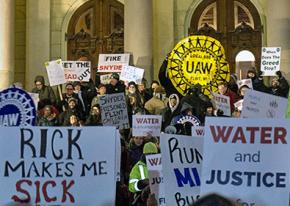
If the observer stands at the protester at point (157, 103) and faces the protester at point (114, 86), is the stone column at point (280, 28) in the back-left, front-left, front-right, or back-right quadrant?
back-right

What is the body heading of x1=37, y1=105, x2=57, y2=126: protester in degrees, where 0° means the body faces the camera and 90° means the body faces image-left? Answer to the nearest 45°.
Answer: approximately 0°
